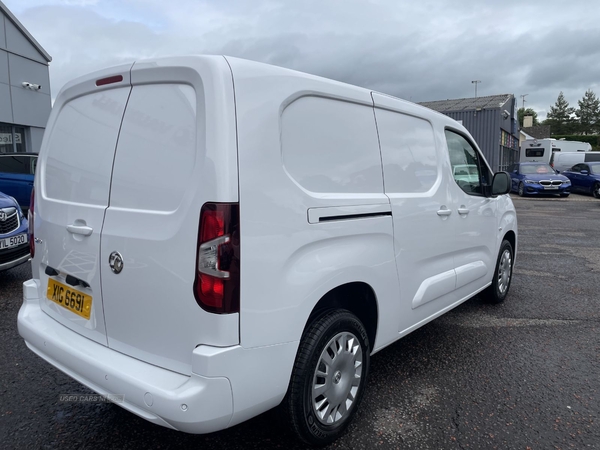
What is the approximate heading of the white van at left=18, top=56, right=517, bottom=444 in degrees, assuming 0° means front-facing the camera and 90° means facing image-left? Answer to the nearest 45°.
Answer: approximately 225°

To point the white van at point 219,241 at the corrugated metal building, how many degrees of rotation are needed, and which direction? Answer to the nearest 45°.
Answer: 0° — it already faces it

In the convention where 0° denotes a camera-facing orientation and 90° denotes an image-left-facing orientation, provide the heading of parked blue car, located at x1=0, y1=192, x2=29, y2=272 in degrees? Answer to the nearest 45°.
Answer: approximately 315°

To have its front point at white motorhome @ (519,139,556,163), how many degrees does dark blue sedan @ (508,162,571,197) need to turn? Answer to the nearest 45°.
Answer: approximately 135° to its left

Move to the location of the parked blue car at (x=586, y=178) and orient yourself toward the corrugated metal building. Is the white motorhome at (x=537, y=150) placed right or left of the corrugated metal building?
right

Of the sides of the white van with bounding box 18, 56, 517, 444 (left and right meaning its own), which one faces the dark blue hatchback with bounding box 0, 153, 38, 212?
left

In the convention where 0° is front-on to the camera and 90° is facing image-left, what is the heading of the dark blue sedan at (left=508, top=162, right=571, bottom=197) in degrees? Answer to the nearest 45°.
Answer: approximately 315°

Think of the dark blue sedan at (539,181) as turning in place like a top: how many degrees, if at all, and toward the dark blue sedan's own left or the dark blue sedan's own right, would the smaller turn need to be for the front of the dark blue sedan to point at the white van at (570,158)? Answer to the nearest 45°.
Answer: approximately 135° to the dark blue sedan's own left

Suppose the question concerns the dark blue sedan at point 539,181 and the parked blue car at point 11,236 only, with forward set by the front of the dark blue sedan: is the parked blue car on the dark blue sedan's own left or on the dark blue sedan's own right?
on the dark blue sedan's own right
